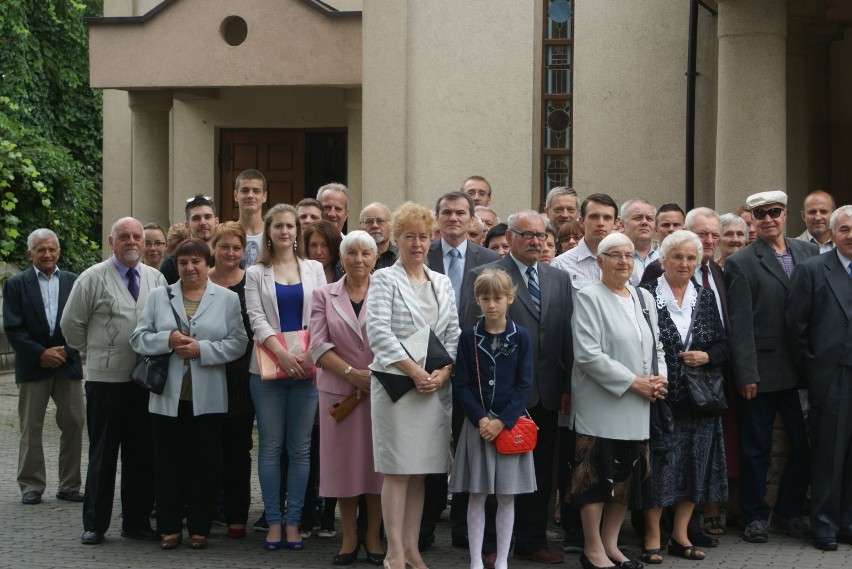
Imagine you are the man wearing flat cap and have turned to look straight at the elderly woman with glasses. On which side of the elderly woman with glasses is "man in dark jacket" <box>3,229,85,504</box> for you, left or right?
right

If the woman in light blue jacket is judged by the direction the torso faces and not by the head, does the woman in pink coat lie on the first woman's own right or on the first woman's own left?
on the first woman's own left

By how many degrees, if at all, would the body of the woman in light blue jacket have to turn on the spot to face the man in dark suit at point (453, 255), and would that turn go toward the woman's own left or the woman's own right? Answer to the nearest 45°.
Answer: approximately 90° to the woman's own left

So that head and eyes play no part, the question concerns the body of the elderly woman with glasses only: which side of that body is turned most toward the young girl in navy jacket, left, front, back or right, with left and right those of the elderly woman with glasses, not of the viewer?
right

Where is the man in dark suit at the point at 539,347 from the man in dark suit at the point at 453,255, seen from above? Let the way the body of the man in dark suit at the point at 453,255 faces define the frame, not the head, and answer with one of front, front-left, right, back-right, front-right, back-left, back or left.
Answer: front-left

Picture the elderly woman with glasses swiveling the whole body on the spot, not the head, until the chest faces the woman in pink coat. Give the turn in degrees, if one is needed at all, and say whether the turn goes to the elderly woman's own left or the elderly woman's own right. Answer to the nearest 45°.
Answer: approximately 135° to the elderly woman's own right
